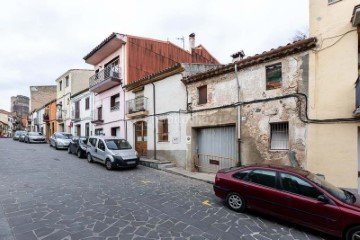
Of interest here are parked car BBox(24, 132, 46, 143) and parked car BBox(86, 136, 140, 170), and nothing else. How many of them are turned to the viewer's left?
0

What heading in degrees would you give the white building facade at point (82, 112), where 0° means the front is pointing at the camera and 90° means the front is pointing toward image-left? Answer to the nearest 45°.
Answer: approximately 45°

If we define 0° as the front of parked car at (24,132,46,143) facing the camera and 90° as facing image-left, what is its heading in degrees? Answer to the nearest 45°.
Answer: approximately 315°

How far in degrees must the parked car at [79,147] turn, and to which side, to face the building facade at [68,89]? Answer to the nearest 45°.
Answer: approximately 135° to its left

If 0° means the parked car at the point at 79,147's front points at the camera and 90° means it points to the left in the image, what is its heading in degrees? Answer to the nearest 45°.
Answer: approximately 315°

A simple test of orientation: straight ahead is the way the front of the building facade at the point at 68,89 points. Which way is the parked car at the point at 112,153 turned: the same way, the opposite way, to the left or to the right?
to the left

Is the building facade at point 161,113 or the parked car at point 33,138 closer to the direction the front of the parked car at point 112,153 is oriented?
the building facade

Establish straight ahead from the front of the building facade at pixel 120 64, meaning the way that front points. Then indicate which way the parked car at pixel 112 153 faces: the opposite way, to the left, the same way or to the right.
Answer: to the left

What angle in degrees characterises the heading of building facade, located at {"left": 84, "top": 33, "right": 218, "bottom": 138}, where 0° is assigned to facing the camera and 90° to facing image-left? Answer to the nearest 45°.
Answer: approximately 45°

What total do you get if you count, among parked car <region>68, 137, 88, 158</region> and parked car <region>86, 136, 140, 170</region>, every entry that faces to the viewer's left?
0

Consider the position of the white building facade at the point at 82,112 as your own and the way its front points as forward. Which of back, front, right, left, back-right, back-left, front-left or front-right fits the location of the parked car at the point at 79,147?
front-left

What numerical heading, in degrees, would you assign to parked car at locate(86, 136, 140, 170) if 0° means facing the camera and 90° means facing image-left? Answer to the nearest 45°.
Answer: approximately 315°
